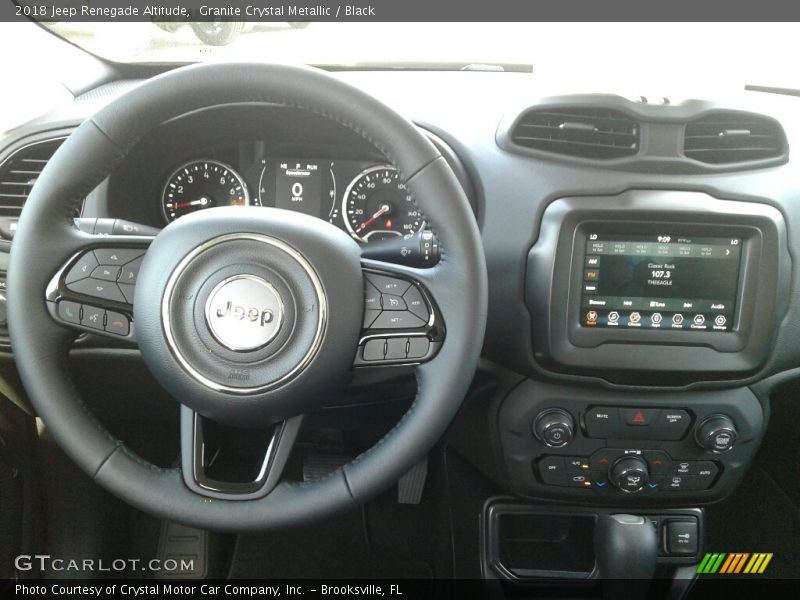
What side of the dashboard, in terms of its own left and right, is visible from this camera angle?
front
